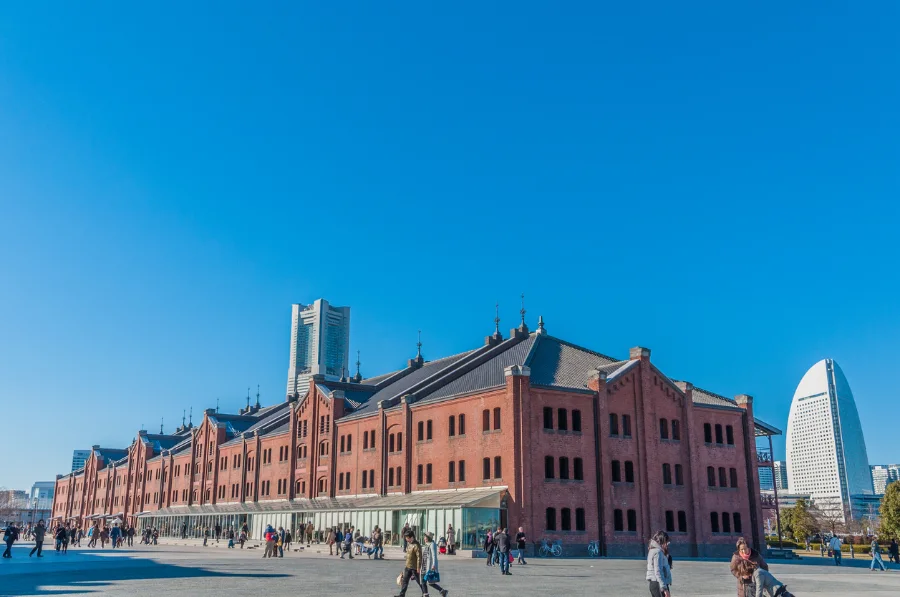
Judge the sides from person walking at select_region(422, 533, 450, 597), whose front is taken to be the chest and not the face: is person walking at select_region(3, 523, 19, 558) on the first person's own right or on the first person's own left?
on the first person's own right

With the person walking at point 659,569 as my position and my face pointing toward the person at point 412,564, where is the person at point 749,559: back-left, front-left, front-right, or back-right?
back-right

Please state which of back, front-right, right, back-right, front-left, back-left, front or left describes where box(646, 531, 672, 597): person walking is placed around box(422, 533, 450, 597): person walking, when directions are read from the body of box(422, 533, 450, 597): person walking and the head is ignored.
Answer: back-left

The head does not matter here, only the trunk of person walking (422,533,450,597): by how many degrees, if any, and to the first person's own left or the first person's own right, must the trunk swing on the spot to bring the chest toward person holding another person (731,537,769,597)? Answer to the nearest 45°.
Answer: approximately 135° to the first person's own left

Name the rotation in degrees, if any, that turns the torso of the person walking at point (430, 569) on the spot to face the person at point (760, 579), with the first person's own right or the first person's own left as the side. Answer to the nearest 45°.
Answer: approximately 135° to the first person's own left
